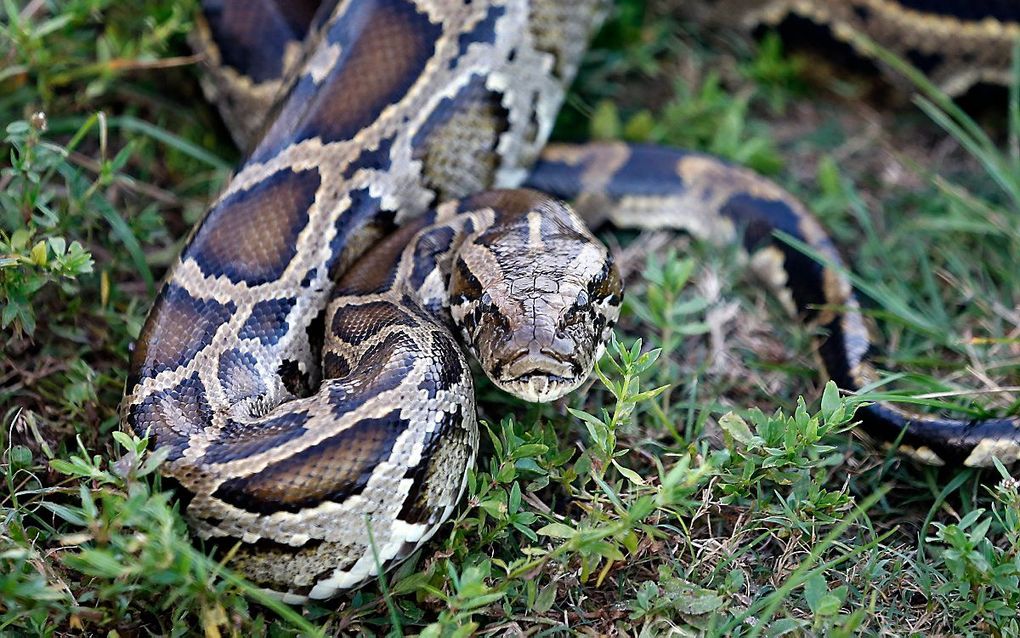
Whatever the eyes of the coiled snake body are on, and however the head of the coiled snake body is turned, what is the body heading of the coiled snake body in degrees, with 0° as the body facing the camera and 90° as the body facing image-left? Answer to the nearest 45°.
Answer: approximately 0°

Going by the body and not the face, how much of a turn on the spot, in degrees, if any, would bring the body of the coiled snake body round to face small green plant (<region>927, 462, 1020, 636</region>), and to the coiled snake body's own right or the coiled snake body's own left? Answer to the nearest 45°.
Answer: approximately 45° to the coiled snake body's own left
